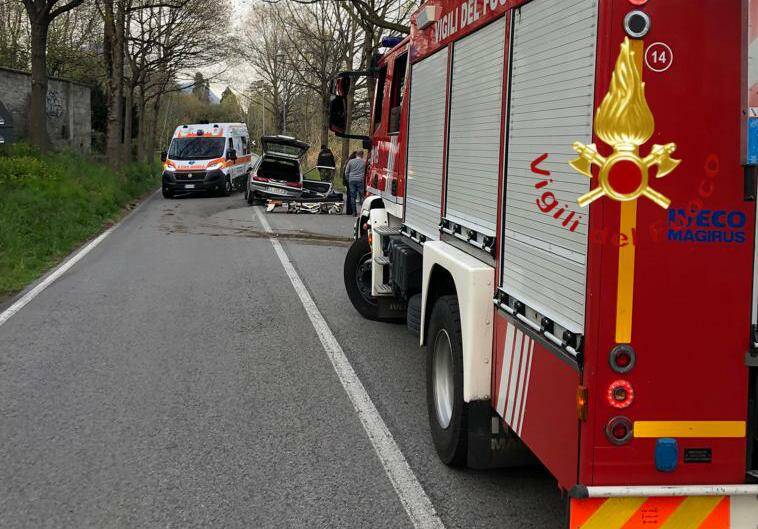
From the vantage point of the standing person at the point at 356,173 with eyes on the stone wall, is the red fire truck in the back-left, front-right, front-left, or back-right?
back-left

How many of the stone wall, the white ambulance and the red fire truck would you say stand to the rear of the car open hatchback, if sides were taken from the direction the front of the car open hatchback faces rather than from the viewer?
1

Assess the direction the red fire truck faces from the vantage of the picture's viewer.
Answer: facing away from the viewer and to the left of the viewer

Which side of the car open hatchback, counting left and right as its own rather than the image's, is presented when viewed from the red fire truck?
back

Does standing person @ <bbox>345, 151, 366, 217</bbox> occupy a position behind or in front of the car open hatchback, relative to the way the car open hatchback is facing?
behind

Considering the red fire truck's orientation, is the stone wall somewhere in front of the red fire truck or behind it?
in front

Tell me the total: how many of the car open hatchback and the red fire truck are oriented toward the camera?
0

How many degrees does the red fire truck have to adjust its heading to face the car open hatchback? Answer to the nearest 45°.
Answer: approximately 45° to its right

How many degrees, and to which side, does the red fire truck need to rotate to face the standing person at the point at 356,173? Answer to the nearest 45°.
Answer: approximately 45° to its right

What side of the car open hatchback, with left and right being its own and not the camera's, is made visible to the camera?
back
